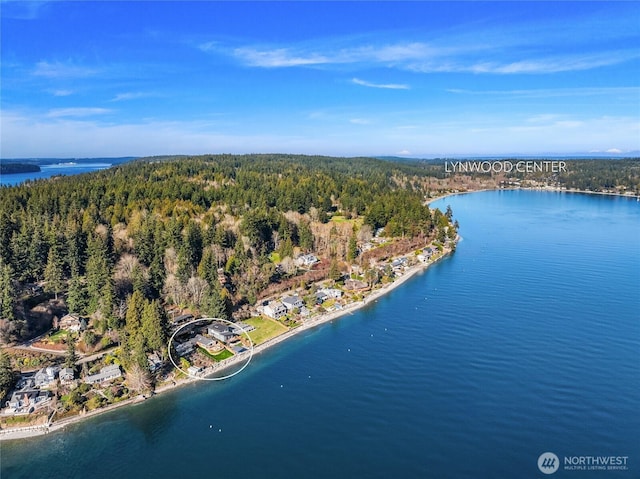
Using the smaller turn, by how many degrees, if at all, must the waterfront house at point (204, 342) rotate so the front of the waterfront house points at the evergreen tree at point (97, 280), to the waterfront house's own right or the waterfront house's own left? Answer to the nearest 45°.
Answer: approximately 180°

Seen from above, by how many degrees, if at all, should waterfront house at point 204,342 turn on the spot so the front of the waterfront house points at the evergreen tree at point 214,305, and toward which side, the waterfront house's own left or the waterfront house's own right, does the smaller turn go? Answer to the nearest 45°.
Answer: approximately 135° to the waterfront house's own left

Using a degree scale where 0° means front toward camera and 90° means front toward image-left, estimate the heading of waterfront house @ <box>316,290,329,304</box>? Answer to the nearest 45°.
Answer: approximately 315°

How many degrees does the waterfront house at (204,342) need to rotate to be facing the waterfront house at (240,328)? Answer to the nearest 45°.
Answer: approximately 90° to its left

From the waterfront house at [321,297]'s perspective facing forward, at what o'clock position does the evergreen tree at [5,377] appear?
The evergreen tree is roughly at 3 o'clock from the waterfront house.

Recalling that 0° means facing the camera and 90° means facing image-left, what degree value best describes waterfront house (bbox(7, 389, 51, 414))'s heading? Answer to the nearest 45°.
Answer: approximately 315°

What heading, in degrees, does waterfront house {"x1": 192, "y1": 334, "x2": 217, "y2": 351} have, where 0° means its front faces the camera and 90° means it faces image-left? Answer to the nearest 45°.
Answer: approximately 315°

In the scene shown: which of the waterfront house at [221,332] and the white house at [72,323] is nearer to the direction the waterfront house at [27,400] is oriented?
the waterfront house

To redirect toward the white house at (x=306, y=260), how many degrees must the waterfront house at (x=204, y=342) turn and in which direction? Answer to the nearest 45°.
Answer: approximately 90° to its left
